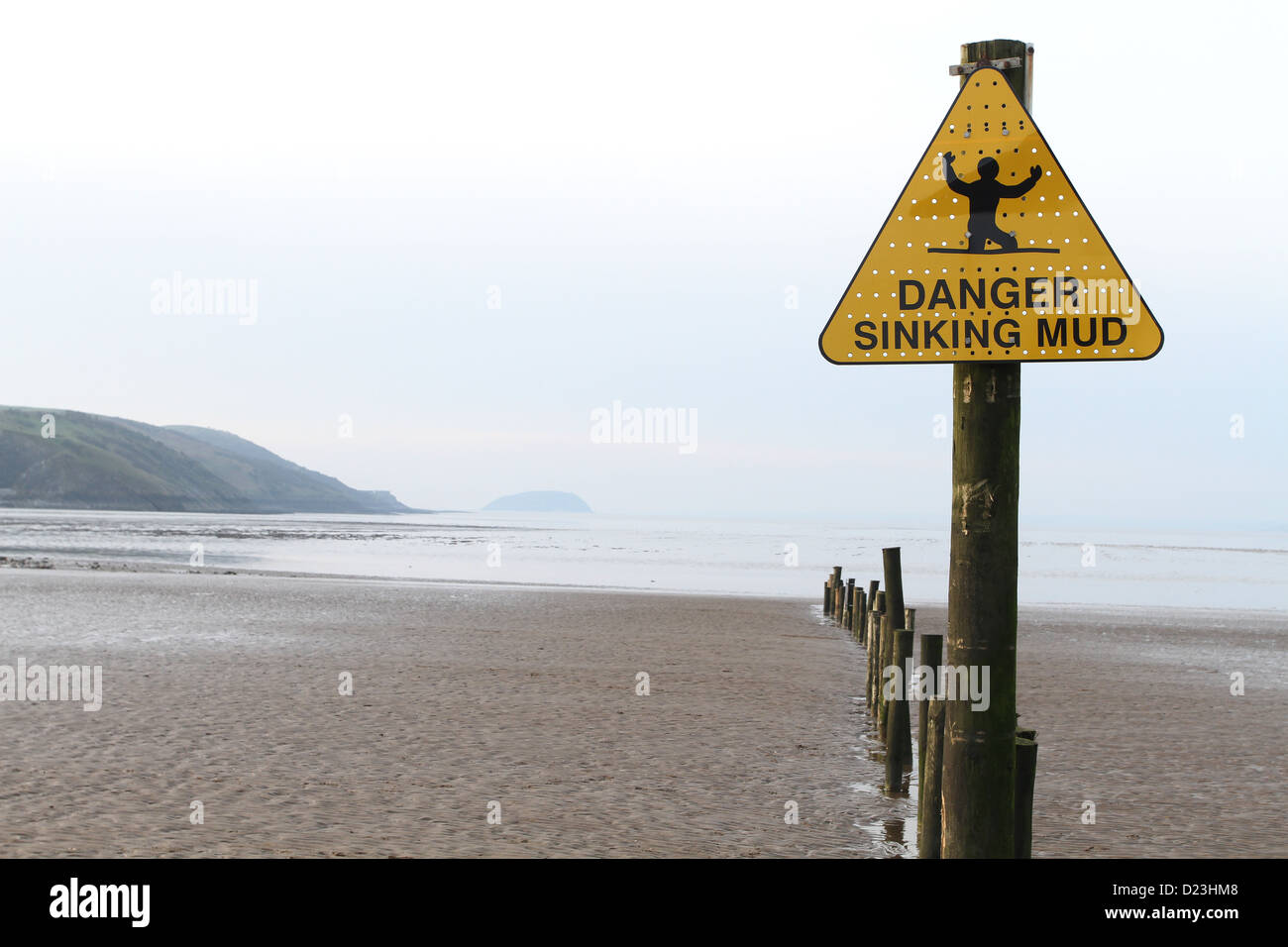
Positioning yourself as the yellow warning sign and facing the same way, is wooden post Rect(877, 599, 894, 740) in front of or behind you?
behind

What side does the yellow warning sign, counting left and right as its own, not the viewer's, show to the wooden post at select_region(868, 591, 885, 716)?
back

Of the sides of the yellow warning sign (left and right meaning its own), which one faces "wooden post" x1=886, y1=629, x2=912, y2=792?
back

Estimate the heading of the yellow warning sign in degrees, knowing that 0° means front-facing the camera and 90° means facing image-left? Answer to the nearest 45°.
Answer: approximately 0°

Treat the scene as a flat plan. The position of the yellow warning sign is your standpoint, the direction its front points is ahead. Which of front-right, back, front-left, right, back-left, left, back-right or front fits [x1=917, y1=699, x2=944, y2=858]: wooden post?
back

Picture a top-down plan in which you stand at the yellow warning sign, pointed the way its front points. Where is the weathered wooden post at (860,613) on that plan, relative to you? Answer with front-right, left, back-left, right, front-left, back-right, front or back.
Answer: back

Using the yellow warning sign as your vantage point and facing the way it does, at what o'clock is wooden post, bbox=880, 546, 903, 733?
The wooden post is roughly at 6 o'clock from the yellow warning sign.
